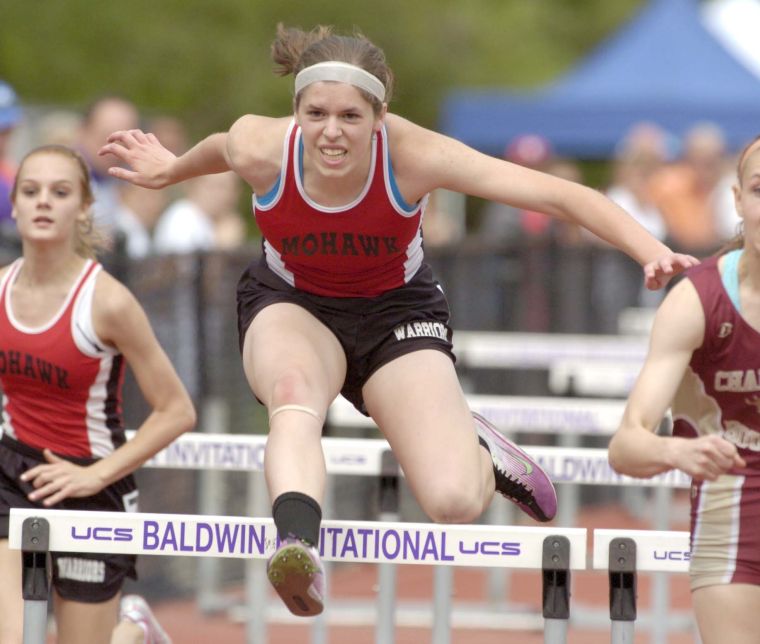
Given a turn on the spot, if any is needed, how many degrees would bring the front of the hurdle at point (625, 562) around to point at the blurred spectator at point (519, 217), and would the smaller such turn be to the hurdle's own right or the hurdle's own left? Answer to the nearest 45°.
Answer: approximately 180°

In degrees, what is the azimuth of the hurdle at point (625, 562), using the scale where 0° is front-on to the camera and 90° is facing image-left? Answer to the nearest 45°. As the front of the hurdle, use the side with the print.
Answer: approximately 0°

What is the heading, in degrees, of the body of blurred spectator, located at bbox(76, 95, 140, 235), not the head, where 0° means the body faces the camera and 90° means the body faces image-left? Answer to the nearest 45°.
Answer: approximately 0°

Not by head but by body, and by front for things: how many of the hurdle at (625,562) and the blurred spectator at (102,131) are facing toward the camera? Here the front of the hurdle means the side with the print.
2

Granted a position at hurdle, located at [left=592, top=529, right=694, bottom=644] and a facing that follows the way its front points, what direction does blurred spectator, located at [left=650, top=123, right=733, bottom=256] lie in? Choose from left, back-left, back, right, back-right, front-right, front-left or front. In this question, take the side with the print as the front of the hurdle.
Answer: back

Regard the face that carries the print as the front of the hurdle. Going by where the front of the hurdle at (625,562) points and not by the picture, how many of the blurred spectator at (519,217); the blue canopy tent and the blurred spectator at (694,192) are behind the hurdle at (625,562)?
3

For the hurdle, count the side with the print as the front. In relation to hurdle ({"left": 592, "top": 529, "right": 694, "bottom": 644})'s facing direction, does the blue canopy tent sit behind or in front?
behind

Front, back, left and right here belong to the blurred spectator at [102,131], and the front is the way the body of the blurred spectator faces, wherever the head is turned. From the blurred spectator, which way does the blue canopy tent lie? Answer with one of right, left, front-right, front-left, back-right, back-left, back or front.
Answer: back-left

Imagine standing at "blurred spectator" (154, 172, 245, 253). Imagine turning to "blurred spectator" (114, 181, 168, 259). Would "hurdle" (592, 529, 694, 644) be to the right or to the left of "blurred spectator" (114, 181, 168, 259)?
left
